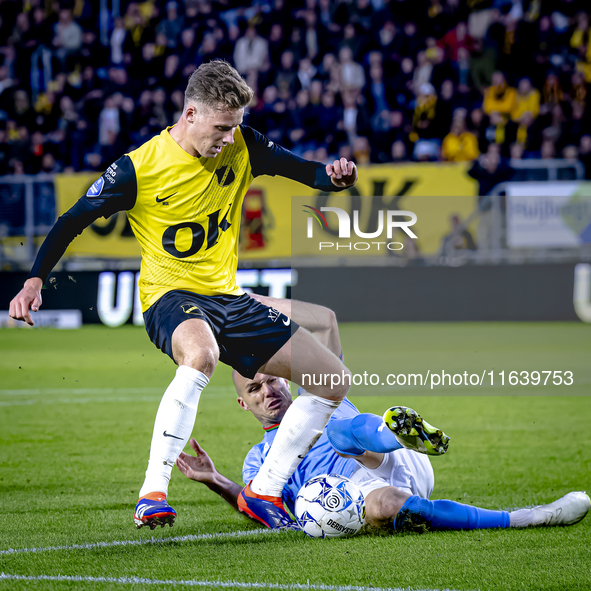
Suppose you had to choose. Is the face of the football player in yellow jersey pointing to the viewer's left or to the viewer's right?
to the viewer's right

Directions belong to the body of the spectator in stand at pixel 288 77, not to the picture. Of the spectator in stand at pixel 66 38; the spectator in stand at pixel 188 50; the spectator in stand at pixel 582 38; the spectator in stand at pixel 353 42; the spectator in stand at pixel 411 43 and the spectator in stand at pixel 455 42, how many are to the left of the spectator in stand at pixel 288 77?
4

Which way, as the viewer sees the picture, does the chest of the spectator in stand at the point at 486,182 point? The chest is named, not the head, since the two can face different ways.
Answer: toward the camera

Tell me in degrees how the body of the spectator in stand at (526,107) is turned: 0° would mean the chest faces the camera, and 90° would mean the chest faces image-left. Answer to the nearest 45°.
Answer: approximately 0°

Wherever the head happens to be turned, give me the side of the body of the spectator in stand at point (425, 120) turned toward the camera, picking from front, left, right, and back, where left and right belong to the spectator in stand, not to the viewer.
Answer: front

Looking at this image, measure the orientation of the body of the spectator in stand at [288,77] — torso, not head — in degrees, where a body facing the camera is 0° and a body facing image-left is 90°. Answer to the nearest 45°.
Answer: approximately 0°

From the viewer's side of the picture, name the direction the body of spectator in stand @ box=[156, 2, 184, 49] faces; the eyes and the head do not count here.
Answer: toward the camera

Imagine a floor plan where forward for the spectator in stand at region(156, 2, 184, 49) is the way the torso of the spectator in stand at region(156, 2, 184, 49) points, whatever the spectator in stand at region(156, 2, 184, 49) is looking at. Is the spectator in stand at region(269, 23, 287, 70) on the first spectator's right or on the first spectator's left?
on the first spectator's left

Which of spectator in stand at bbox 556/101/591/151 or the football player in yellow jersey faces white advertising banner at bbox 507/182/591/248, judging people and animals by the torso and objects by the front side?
the spectator in stand

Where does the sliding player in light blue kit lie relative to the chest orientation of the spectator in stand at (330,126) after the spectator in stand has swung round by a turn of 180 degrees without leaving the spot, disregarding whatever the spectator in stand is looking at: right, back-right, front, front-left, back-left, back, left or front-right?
back

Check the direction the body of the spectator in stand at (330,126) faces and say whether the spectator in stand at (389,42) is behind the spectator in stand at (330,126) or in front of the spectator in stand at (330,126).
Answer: behind

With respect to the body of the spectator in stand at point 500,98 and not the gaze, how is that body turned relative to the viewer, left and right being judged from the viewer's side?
facing the viewer
